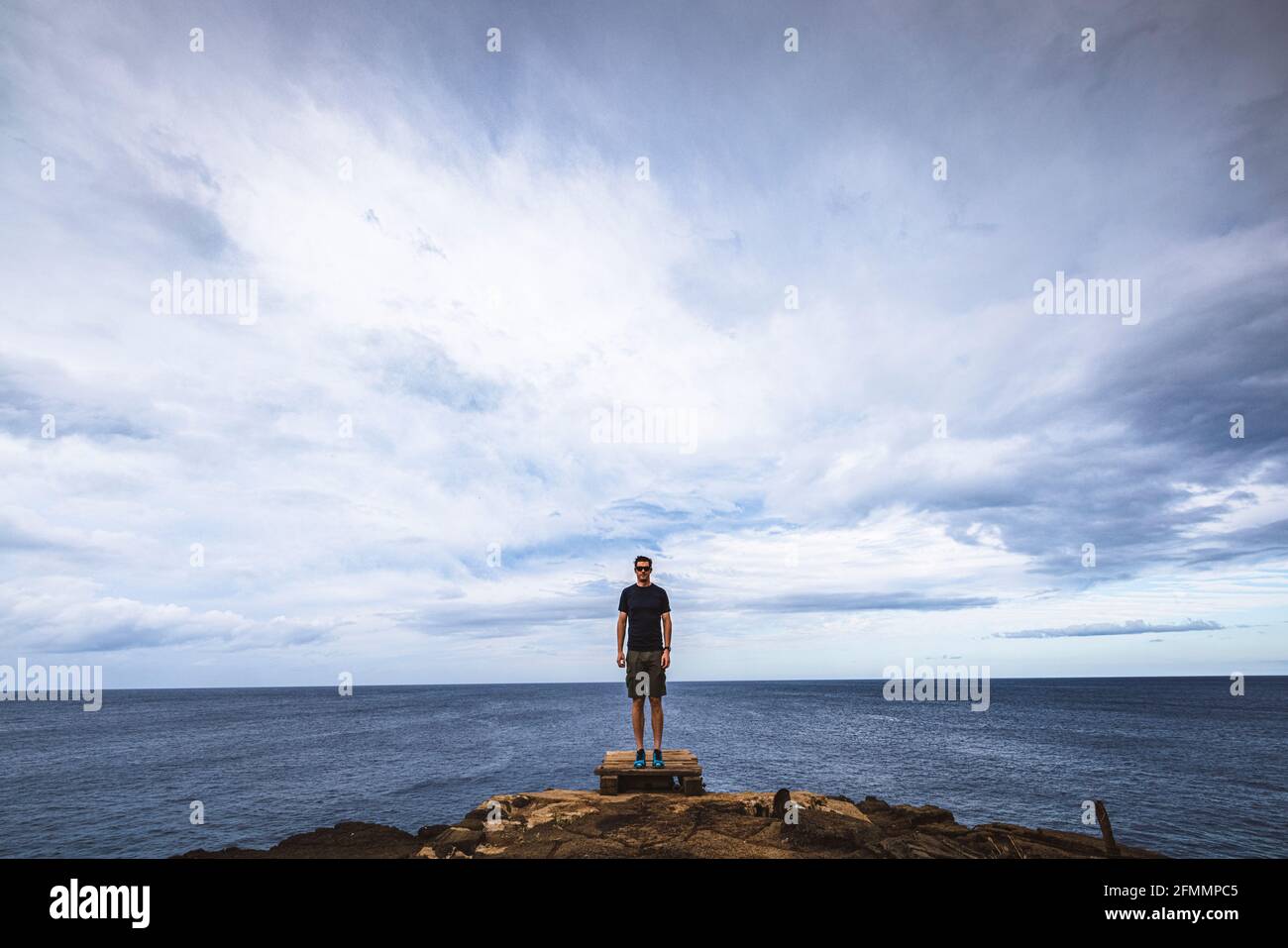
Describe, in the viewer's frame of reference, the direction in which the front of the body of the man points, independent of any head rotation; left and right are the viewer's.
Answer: facing the viewer

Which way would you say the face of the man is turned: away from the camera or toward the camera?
toward the camera
